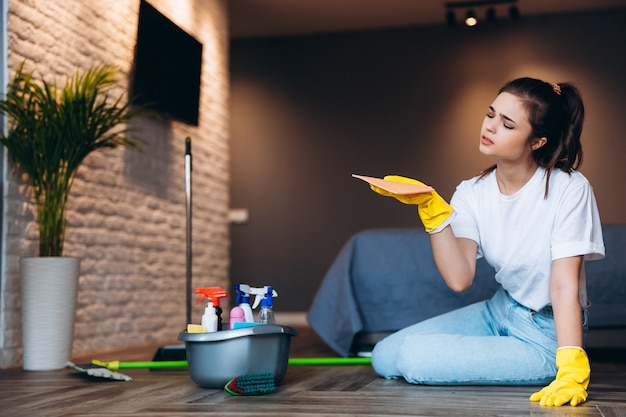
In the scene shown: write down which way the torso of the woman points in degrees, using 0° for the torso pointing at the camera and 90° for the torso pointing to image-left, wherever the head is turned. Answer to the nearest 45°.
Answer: approximately 45°

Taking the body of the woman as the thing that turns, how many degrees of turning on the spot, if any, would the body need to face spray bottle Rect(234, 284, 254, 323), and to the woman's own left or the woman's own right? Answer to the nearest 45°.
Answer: approximately 45° to the woman's own right

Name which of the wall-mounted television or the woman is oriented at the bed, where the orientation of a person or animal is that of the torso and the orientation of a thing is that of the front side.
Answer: the wall-mounted television

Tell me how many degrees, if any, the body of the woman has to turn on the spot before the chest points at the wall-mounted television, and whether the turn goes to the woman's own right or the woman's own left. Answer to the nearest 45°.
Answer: approximately 90° to the woman's own right

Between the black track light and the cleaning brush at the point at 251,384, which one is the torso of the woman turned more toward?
the cleaning brush

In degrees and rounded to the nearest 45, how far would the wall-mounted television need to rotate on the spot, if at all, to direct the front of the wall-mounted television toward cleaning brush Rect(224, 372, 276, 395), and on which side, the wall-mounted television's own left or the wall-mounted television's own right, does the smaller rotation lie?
approximately 45° to the wall-mounted television's own right

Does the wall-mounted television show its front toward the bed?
yes

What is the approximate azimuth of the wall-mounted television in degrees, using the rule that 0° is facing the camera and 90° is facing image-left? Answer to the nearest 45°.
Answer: approximately 315°

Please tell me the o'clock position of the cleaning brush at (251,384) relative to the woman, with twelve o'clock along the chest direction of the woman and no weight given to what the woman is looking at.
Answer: The cleaning brush is roughly at 1 o'clock from the woman.
